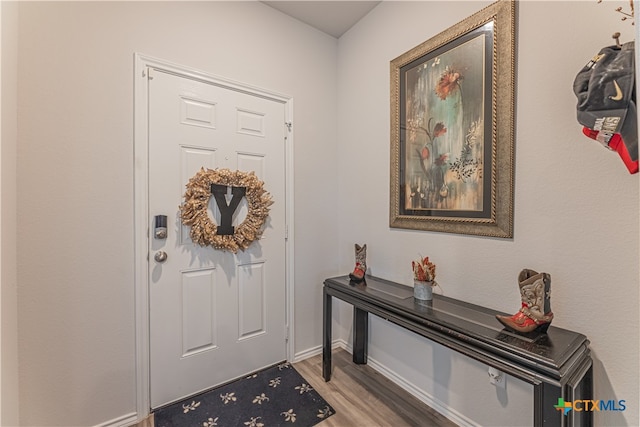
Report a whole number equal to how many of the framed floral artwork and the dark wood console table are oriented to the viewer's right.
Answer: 0

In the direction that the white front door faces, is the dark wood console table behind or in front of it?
in front

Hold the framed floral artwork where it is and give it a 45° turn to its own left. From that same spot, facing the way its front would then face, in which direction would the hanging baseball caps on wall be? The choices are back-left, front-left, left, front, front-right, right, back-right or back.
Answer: front-left

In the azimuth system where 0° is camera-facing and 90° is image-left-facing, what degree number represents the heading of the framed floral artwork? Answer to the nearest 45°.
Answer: approximately 45°

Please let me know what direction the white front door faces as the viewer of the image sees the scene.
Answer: facing the viewer and to the right of the viewer

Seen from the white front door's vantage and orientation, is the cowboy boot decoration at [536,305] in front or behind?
in front

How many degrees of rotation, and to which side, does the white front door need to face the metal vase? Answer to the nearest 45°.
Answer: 0° — it already faces it
